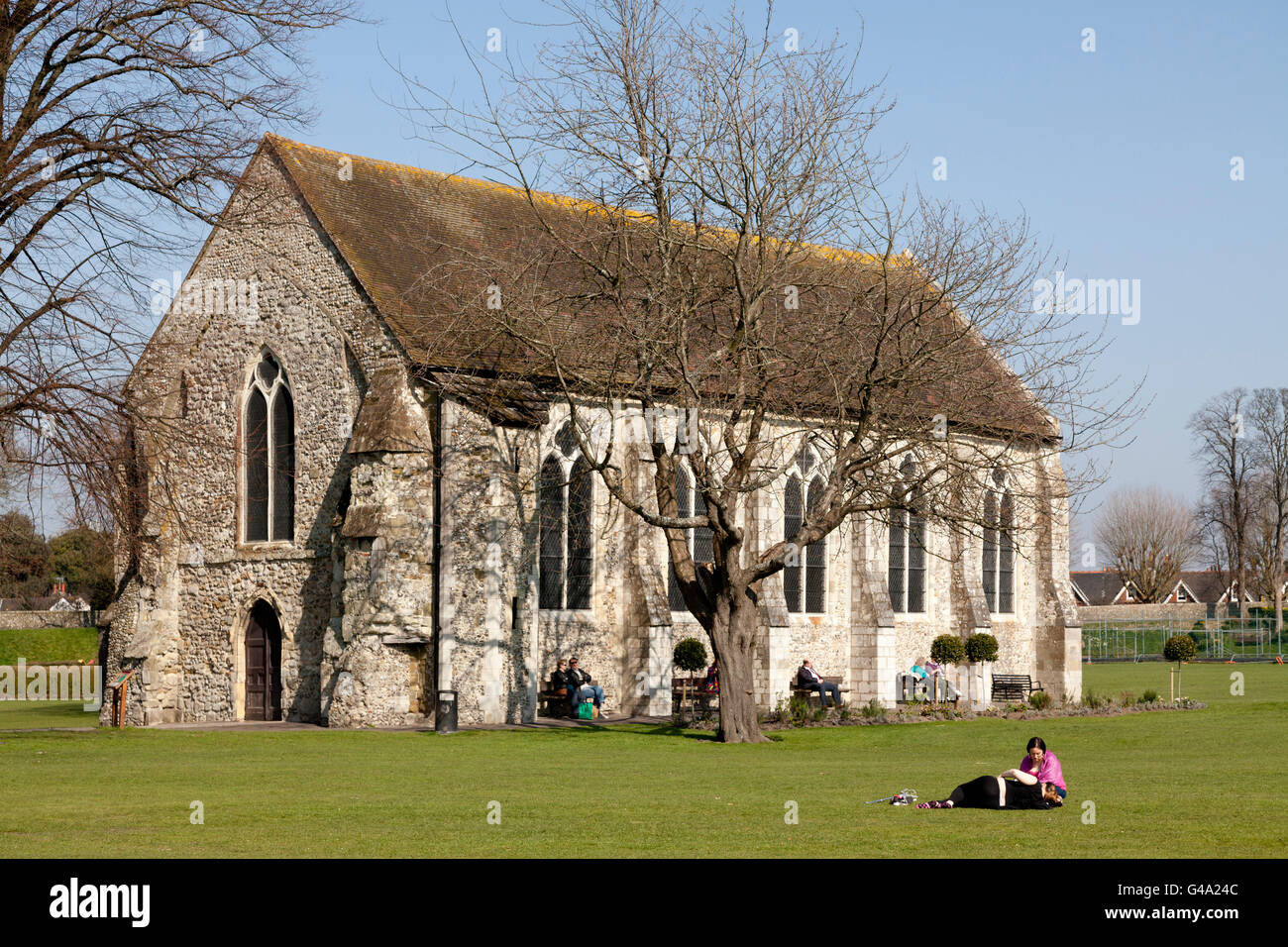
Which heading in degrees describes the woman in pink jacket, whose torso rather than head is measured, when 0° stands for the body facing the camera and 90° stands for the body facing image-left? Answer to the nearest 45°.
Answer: approximately 45°

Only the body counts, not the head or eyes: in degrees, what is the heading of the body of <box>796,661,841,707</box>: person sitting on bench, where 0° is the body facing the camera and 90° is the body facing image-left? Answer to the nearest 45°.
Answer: approximately 315°
